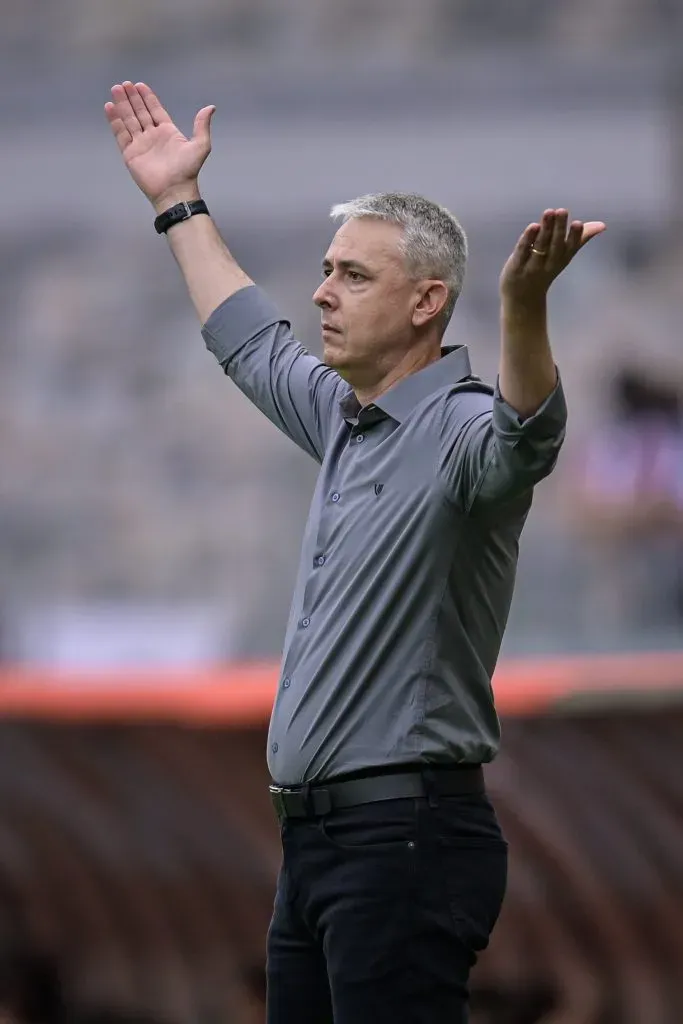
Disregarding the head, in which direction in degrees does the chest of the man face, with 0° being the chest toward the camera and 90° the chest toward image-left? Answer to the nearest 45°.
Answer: approximately 45°
